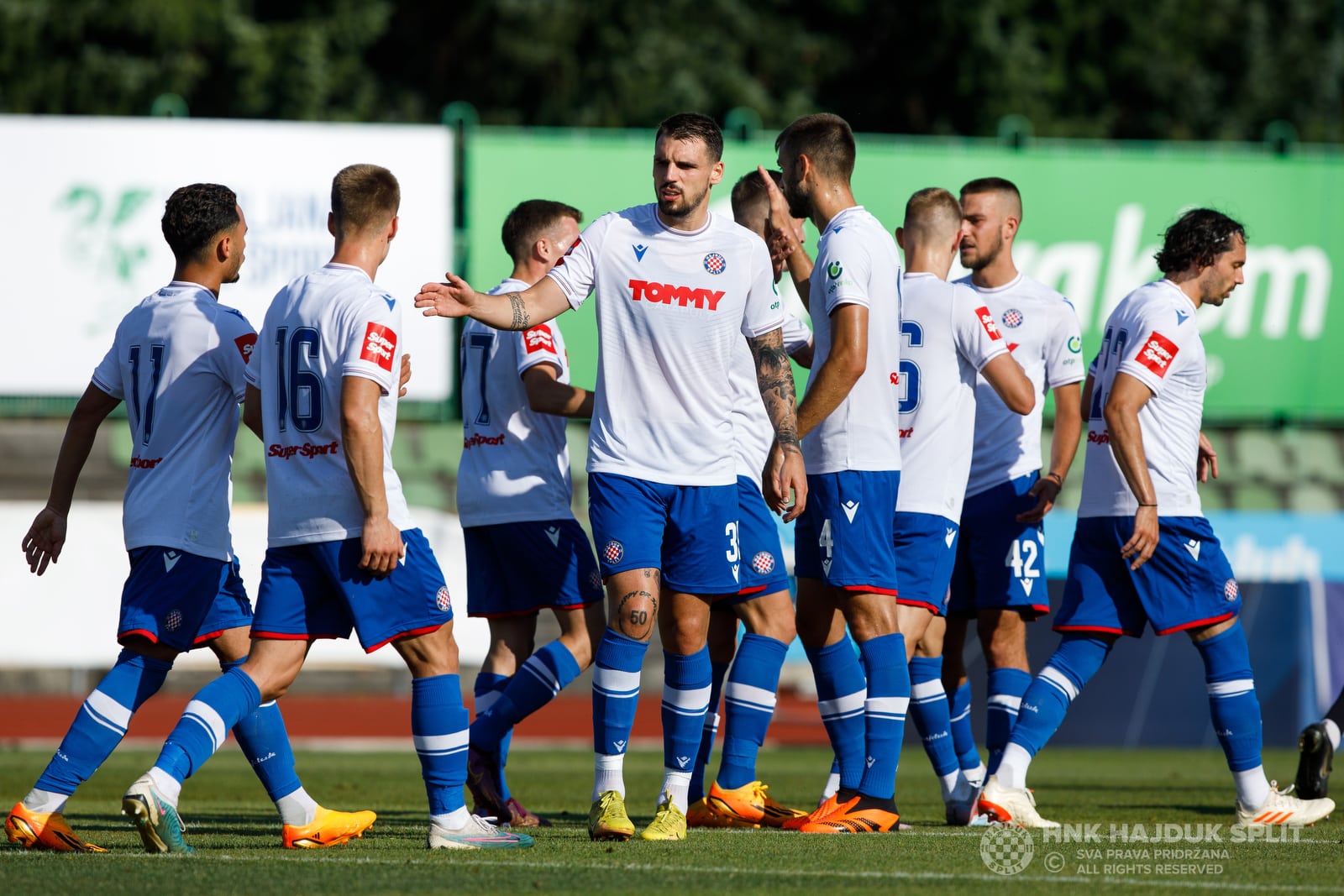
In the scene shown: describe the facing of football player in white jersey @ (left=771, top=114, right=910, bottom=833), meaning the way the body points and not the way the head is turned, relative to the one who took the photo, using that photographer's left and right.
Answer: facing to the left of the viewer

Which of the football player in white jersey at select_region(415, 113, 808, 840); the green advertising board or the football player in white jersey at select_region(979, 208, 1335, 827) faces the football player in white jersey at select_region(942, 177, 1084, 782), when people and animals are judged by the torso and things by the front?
the green advertising board

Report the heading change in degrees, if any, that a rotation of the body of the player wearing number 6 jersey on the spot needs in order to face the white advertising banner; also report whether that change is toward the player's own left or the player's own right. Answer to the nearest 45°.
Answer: approximately 90° to the player's own left

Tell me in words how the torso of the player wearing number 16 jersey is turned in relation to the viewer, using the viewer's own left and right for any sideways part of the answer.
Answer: facing away from the viewer and to the right of the viewer

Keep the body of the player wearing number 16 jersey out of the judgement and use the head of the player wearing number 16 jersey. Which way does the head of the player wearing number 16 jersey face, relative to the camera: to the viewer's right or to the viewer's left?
to the viewer's right

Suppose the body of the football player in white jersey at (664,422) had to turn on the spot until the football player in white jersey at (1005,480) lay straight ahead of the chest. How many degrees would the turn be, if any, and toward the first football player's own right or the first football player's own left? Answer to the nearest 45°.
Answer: approximately 135° to the first football player's own left

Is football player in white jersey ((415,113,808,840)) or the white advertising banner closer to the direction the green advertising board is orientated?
the football player in white jersey

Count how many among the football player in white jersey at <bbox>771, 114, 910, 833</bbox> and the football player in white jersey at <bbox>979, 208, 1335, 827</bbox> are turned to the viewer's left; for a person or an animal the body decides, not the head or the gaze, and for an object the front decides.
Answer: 1

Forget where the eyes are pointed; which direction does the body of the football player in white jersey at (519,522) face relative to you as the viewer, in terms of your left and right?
facing away from the viewer and to the right of the viewer

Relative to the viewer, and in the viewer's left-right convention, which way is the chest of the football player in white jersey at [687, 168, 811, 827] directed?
facing to the right of the viewer

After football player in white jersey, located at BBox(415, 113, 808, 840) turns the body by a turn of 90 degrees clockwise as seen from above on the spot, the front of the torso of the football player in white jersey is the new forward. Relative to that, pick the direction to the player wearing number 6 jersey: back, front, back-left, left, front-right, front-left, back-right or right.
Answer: back-right

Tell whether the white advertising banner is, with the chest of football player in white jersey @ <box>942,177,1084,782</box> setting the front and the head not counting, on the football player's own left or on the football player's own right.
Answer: on the football player's own right

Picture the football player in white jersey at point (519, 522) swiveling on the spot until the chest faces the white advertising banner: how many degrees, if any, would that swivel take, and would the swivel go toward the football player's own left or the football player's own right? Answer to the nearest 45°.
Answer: approximately 90° to the football player's own left

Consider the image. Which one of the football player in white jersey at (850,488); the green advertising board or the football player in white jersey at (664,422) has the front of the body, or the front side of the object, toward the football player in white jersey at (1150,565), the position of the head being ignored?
the green advertising board

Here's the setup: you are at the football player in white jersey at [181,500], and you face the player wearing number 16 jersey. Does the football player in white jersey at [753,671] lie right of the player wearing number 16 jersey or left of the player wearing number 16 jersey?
left
